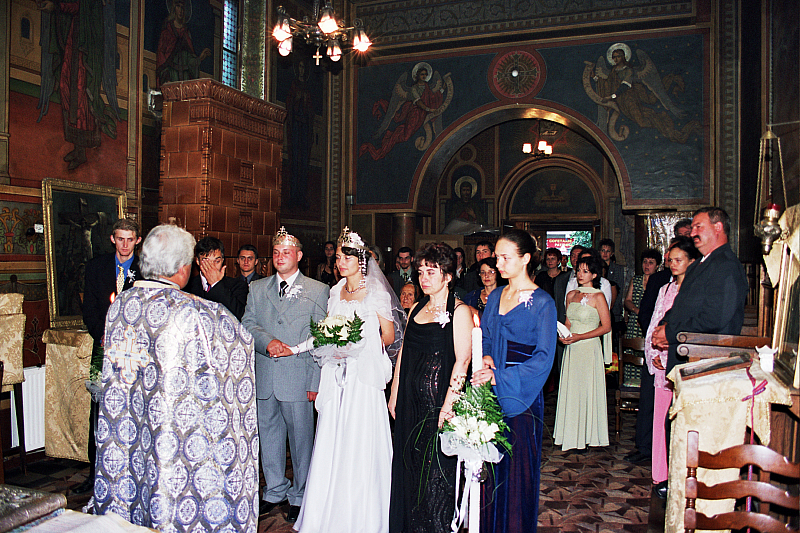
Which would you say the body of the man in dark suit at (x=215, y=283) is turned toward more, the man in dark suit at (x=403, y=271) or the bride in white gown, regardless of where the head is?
the bride in white gown

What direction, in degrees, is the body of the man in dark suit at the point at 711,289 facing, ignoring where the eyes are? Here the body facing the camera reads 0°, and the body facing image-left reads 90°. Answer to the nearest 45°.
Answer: approximately 90°

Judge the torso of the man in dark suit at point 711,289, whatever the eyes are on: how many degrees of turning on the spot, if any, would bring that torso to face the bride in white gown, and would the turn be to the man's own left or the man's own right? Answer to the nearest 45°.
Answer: approximately 45° to the man's own left

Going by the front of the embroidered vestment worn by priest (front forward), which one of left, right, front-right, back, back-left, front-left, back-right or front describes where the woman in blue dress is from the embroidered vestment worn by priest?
front-right

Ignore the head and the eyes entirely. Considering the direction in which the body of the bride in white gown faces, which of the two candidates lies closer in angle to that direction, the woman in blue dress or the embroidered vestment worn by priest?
the embroidered vestment worn by priest

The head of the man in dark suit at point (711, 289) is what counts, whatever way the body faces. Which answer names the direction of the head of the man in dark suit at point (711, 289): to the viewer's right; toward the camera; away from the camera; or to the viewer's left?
to the viewer's left

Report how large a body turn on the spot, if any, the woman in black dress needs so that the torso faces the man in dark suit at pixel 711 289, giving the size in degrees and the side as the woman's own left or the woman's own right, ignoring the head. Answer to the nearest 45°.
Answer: approximately 135° to the woman's own left
